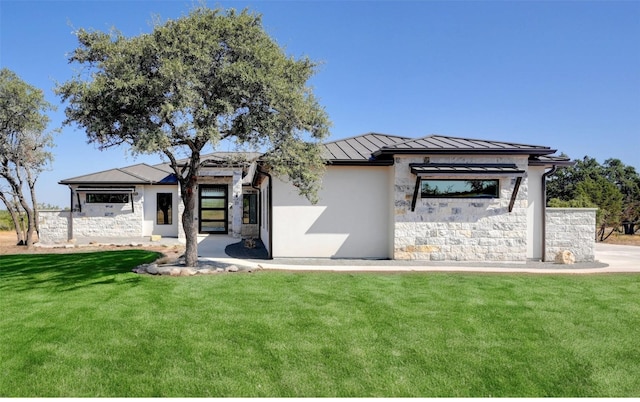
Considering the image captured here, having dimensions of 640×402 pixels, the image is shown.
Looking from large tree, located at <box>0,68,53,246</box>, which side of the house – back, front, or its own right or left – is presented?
right

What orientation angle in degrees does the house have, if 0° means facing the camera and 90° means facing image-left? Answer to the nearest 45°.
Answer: approximately 0°

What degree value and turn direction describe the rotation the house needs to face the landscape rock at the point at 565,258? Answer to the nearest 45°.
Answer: approximately 90° to its left
